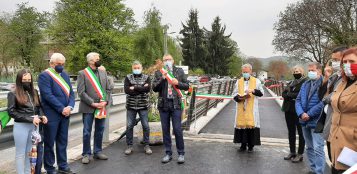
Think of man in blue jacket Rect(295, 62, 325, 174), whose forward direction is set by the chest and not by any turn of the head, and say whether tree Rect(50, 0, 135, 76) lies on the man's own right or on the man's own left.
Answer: on the man's own right

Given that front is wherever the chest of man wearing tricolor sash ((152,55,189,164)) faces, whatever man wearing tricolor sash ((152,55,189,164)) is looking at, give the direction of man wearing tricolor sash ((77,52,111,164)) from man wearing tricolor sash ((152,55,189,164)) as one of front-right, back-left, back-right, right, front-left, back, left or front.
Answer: right

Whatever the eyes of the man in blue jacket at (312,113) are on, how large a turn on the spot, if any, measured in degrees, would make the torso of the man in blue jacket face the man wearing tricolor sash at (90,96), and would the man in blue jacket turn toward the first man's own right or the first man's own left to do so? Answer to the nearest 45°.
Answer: approximately 45° to the first man's own right

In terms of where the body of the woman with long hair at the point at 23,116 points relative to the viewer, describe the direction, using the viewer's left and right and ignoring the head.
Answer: facing the viewer and to the right of the viewer

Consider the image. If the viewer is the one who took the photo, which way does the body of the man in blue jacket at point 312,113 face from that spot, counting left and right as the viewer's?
facing the viewer and to the left of the viewer

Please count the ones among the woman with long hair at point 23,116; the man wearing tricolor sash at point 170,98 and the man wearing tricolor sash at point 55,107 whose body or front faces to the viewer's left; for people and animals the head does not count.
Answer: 0

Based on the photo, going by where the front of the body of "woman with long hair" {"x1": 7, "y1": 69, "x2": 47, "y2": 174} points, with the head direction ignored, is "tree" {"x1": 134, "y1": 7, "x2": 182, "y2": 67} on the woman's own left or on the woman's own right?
on the woman's own left

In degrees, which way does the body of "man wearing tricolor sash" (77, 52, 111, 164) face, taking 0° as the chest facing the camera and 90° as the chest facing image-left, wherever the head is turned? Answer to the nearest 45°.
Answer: approximately 315°

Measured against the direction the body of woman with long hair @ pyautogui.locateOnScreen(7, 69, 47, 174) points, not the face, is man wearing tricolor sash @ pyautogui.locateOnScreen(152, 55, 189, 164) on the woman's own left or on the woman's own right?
on the woman's own left

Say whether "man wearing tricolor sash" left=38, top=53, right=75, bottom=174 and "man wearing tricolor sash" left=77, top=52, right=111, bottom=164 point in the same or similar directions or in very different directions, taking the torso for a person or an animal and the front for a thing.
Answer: same or similar directions

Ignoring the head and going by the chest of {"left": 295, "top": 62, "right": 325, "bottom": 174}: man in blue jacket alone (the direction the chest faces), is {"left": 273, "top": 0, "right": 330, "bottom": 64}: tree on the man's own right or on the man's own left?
on the man's own right

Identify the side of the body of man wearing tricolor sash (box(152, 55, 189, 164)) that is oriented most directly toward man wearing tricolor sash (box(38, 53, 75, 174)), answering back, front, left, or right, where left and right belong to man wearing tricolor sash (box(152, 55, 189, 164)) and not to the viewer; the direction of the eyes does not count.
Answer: right

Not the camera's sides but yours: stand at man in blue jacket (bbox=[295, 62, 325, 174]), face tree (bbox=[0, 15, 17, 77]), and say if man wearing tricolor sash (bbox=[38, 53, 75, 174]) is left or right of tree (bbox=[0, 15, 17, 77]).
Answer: left

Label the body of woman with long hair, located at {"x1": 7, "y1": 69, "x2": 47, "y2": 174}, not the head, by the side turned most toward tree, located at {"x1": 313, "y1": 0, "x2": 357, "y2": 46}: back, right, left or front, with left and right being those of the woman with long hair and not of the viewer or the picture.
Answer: left

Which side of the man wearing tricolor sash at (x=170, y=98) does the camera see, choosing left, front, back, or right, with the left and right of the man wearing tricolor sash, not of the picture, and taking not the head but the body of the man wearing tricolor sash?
front

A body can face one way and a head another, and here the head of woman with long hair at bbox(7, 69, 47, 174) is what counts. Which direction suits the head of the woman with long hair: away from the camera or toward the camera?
toward the camera
